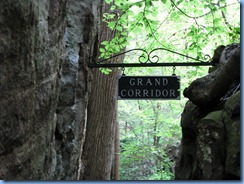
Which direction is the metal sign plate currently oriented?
toward the camera
